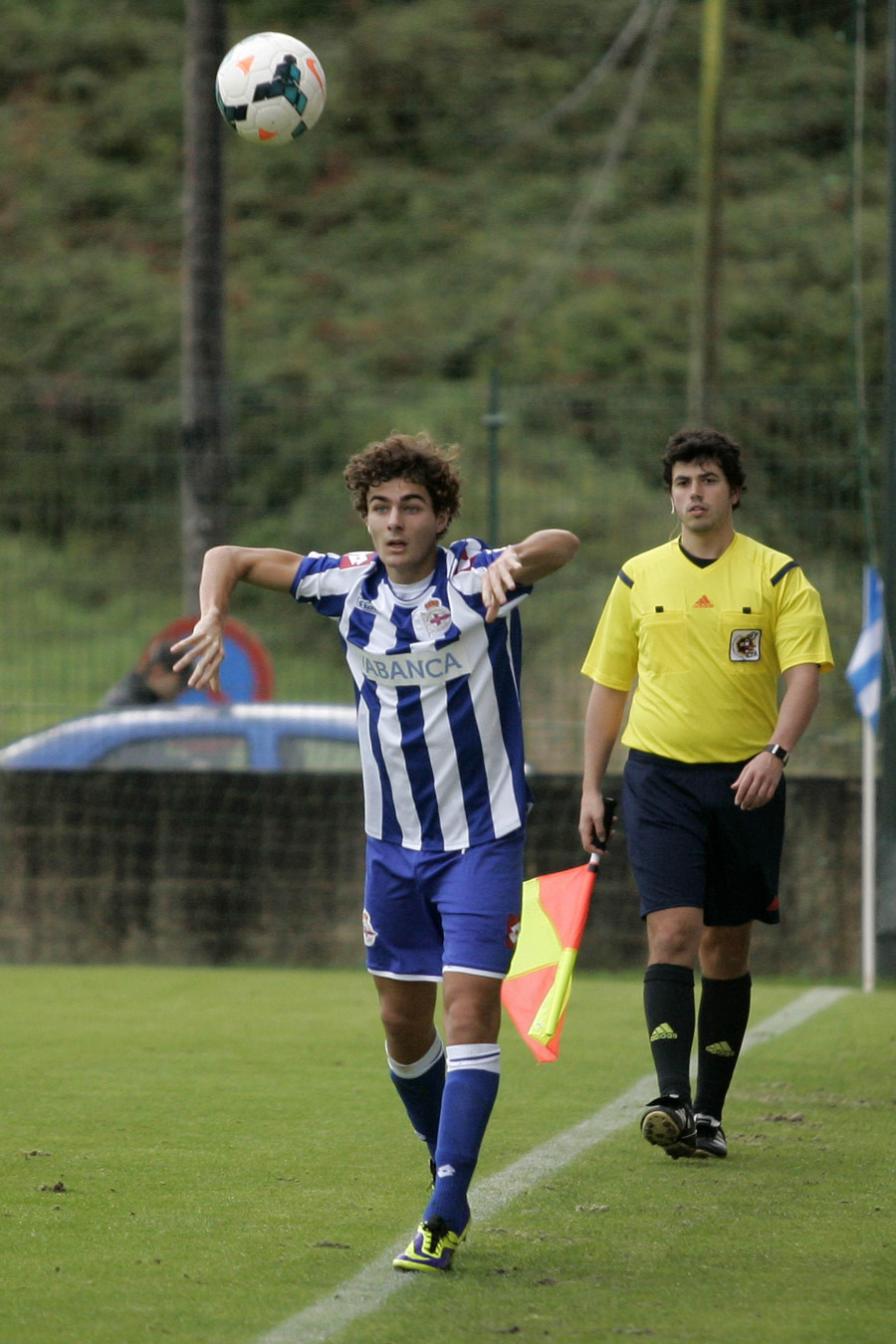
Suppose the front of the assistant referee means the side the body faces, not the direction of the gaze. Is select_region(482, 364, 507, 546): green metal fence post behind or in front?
behind

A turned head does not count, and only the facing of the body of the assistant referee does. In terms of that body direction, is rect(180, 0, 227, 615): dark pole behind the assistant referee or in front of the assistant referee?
behind

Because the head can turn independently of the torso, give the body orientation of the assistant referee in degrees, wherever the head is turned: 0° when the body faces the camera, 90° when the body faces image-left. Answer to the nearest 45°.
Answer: approximately 0°

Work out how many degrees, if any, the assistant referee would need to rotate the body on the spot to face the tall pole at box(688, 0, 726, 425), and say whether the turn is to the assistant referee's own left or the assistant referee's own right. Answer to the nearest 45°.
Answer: approximately 180°

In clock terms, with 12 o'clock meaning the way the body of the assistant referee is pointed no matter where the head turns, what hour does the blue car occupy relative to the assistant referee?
The blue car is roughly at 5 o'clock from the assistant referee.

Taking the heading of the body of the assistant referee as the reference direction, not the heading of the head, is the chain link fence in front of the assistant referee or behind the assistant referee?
behind

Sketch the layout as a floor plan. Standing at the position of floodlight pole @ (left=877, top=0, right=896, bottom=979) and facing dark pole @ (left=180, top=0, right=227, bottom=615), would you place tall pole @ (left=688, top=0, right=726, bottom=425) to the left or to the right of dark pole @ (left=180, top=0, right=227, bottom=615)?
right

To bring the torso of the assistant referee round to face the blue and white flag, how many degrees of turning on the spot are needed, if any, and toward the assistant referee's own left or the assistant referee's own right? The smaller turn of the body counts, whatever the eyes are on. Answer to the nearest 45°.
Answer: approximately 180°

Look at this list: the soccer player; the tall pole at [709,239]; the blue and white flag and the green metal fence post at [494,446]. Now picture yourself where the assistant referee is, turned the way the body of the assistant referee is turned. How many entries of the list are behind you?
3
